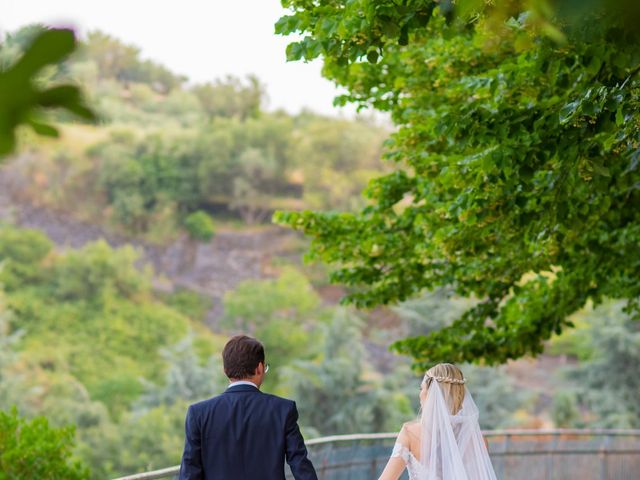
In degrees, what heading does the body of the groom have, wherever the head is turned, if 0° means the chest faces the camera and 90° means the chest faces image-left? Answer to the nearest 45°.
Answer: approximately 180°

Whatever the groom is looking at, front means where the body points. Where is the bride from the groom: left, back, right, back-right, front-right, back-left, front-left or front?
front-right

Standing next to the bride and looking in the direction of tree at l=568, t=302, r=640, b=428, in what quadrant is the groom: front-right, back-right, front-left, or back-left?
back-left

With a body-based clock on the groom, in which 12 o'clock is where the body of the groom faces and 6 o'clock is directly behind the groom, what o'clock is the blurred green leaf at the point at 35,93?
The blurred green leaf is roughly at 6 o'clock from the groom.

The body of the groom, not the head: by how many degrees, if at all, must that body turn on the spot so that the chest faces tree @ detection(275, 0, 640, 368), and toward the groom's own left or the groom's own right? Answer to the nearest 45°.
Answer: approximately 45° to the groom's own right
